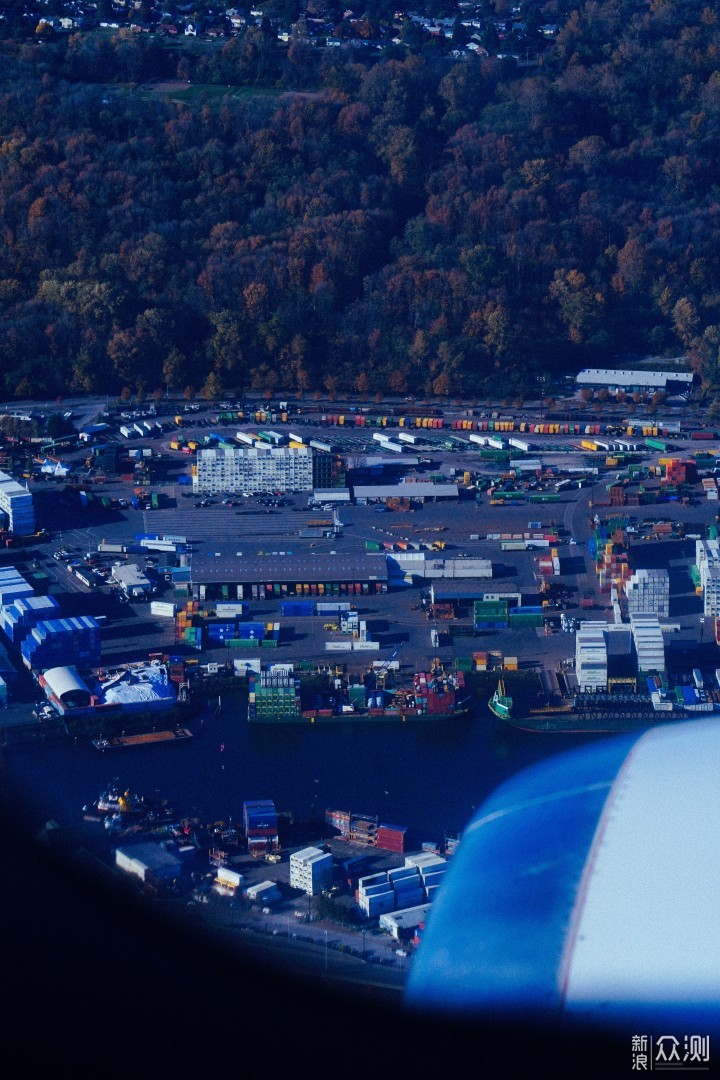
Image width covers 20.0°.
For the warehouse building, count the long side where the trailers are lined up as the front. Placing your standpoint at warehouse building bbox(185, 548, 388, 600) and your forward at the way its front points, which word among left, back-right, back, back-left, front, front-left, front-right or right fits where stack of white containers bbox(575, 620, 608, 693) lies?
front-left

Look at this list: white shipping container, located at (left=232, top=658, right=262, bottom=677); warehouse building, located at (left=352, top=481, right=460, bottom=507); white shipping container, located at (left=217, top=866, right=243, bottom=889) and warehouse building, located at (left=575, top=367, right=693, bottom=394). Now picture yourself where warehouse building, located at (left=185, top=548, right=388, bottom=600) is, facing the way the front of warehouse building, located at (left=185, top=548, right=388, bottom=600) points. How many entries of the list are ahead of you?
2

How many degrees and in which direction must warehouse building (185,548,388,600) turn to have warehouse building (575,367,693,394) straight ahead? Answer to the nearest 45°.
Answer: approximately 135° to its left

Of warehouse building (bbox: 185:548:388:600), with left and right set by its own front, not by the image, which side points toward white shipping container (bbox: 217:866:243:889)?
front

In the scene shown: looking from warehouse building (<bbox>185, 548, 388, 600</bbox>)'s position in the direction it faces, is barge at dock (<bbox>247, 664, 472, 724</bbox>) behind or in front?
in front

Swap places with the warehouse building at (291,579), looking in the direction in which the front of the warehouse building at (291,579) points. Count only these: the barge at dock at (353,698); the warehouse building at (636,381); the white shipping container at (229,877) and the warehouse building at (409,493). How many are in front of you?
2

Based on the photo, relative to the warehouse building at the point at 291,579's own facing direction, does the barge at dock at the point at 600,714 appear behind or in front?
in front

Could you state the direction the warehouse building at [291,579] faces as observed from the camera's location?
facing the viewer

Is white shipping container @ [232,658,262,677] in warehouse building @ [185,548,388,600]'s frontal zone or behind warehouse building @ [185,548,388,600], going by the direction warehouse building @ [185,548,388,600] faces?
frontal zone
